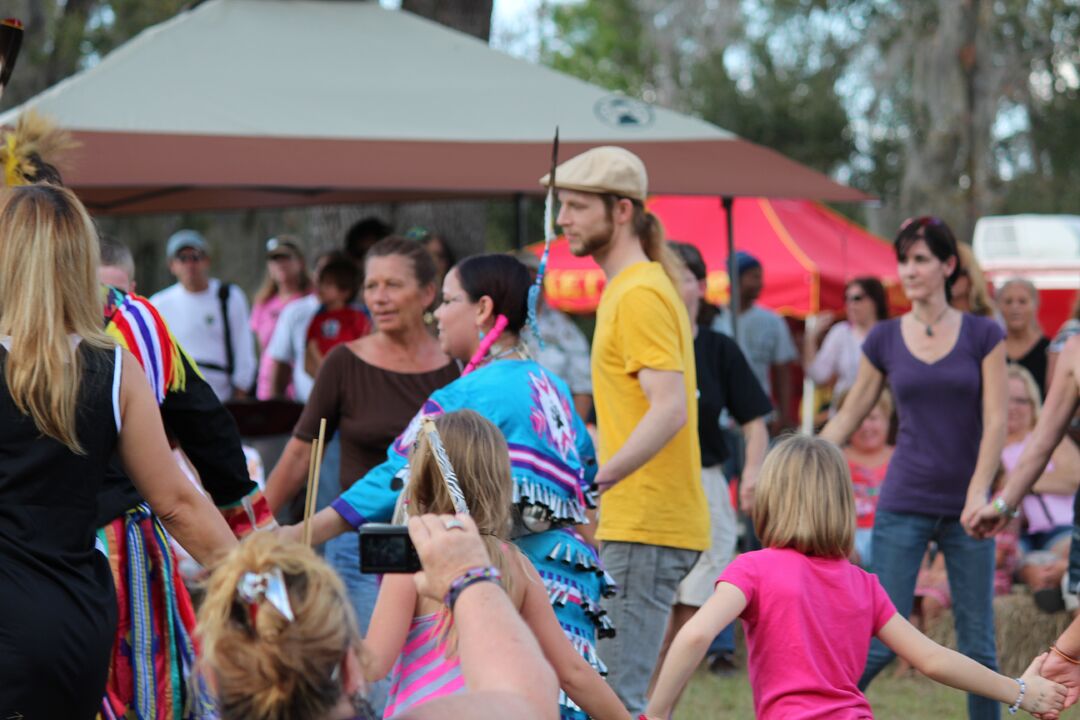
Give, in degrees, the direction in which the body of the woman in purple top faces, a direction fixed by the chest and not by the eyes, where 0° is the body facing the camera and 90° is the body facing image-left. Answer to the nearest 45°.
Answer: approximately 0°

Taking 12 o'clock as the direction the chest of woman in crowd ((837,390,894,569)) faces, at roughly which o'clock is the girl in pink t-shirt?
The girl in pink t-shirt is roughly at 12 o'clock from the woman in crowd.

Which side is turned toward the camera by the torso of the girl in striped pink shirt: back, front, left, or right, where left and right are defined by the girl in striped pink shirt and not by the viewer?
back

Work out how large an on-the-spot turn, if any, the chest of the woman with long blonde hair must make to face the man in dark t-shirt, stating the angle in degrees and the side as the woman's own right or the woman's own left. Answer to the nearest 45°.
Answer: approximately 45° to the woman's own right

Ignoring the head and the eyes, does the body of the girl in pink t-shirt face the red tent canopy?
yes

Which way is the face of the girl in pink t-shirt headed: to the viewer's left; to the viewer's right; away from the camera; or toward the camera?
away from the camera

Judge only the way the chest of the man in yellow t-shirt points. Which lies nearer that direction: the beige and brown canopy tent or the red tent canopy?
the beige and brown canopy tent

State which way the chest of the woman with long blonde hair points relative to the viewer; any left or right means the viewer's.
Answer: facing away from the viewer

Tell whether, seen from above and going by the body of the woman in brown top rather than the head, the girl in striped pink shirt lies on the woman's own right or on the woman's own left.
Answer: on the woman's own left

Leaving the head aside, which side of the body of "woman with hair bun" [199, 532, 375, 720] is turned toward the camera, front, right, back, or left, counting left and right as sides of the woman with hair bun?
back

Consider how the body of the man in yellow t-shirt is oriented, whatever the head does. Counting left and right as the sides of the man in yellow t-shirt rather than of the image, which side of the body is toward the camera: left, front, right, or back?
left
